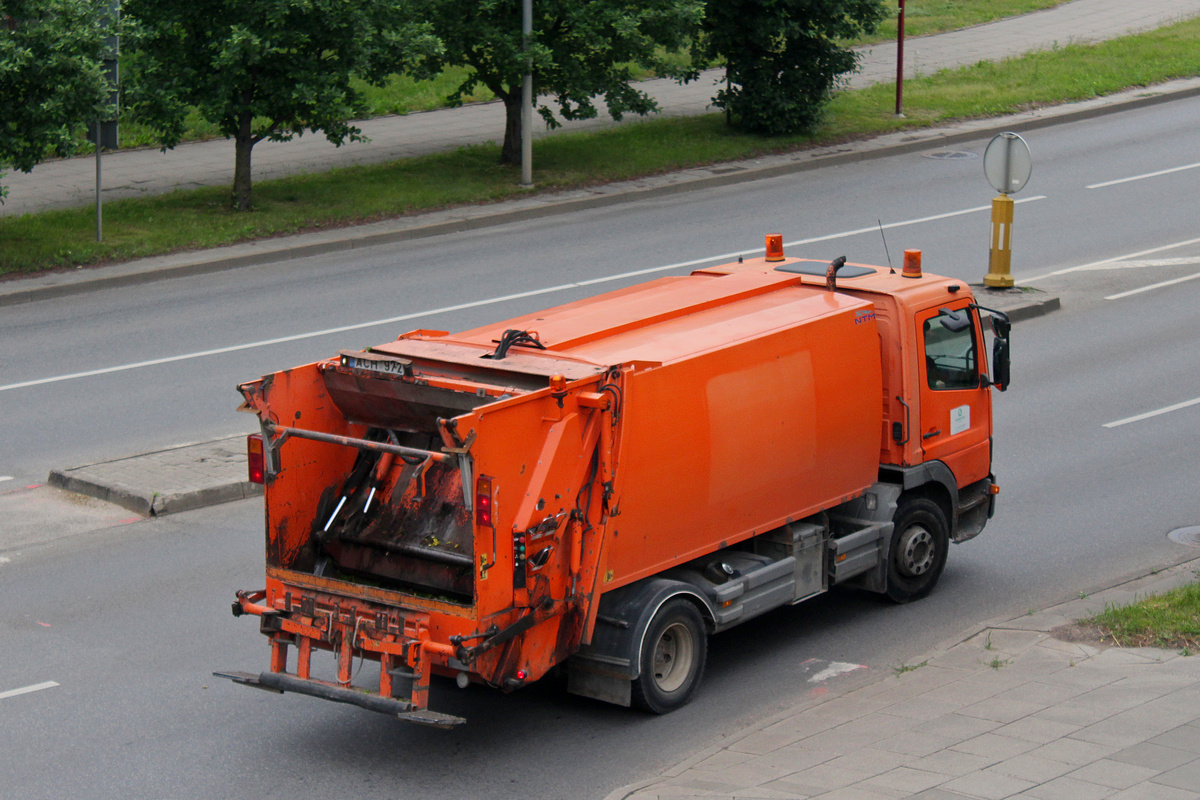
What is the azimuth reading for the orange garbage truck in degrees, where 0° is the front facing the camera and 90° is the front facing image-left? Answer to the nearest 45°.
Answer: approximately 225°

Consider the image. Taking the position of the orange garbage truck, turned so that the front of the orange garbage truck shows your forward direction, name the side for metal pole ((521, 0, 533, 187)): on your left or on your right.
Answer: on your left

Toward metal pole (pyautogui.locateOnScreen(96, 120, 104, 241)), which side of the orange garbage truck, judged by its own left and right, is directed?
left

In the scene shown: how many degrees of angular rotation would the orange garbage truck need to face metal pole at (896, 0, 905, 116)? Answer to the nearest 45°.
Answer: approximately 45° to its left

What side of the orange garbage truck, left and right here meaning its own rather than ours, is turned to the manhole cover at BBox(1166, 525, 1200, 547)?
front

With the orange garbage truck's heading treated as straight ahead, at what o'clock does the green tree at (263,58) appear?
The green tree is roughly at 10 o'clock from the orange garbage truck.

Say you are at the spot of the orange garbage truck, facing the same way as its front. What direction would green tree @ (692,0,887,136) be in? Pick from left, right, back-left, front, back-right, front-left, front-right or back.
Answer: front-left

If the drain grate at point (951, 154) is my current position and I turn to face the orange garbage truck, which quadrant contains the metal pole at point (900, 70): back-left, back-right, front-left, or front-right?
back-right

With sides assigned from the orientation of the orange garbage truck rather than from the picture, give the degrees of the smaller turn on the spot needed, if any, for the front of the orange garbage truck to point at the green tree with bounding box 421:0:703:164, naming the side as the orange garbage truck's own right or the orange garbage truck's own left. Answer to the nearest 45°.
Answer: approximately 45° to the orange garbage truck's own left

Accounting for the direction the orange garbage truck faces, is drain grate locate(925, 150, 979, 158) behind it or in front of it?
in front
